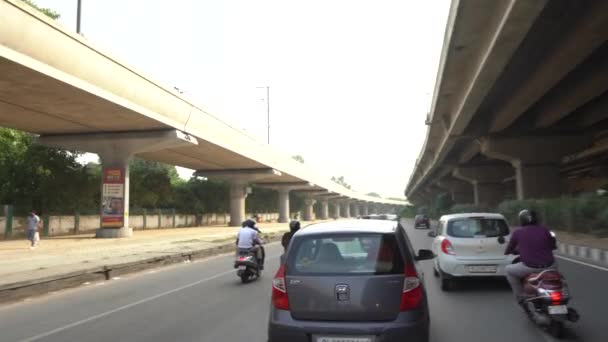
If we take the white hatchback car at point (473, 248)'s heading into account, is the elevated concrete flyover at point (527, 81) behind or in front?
in front

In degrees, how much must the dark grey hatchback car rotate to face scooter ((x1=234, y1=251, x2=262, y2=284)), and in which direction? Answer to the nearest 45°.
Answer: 0° — it already faces it

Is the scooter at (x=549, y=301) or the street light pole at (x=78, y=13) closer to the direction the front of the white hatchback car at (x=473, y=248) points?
the street light pole

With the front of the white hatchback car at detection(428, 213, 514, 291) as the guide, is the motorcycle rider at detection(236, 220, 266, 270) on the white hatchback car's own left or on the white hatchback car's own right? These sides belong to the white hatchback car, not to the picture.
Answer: on the white hatchback car's own left

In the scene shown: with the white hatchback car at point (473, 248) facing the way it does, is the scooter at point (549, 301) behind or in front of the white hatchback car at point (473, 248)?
behind

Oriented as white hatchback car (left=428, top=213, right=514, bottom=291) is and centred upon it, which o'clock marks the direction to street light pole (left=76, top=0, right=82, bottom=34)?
The street light pole is roughly at 10 o'clock from the white hatchback car.

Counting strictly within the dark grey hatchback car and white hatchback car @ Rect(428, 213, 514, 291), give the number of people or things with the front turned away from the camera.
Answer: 2

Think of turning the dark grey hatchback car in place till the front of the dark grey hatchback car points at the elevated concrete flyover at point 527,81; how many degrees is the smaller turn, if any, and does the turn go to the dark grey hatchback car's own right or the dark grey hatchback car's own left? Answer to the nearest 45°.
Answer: approximately 45° to the dark grey hatchback car's own right

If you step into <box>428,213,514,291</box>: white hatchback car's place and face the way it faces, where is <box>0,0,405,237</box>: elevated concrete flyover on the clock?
The elevated concrete flyover is roughly at 10 o'clock from the white hatchback car.

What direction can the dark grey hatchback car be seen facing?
away from the camera

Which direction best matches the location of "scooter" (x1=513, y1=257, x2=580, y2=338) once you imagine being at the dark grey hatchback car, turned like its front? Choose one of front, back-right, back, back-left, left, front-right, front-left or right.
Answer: front-right

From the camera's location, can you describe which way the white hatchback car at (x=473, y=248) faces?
facing away from the viewer

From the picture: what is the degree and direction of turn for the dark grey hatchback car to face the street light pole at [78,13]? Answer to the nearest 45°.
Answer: approximately 45° to its left
